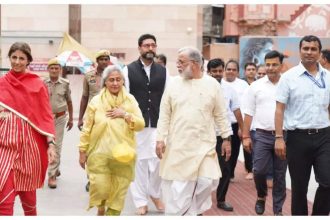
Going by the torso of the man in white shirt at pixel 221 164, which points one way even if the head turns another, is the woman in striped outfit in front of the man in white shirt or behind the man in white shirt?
in front

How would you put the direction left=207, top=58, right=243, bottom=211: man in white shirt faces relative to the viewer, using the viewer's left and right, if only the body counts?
facing the viewer

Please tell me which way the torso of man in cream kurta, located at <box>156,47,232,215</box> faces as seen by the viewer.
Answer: toward the camera

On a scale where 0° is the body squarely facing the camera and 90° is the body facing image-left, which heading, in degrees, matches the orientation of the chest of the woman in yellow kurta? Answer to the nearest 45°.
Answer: approximately 0°

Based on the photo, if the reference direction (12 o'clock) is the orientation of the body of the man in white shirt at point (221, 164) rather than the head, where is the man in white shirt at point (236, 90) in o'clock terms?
the man in white shirt at point (236, 90) is roughly at 6 o'clock from the man in white shirt at point (221, 164).

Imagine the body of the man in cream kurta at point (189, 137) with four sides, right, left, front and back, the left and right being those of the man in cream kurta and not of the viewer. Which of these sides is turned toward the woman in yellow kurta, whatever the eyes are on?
right

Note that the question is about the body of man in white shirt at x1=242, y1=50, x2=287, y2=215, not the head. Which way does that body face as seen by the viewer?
toward the camera

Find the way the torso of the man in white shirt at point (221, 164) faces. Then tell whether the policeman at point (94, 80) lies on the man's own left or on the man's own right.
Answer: on the man's own right

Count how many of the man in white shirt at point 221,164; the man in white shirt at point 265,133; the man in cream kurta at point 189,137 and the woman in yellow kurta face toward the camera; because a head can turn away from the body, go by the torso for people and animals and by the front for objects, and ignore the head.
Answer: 4

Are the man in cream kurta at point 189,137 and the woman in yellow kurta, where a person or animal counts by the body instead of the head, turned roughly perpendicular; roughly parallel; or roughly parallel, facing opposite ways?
roughly parallel

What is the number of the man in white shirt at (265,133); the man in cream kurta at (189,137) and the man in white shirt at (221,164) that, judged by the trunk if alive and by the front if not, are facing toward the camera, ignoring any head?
3

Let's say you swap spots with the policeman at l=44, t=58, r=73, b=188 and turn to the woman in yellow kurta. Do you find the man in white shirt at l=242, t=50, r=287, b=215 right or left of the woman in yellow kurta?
left
